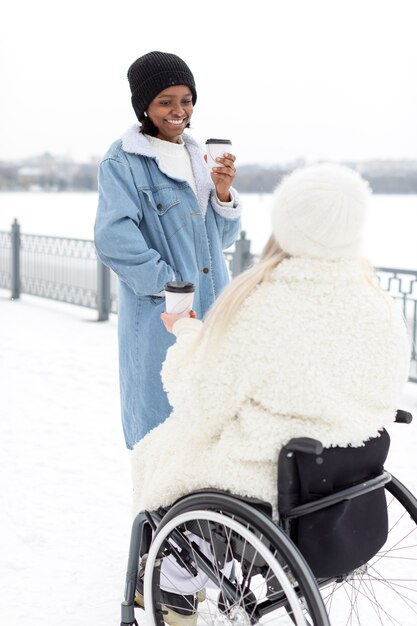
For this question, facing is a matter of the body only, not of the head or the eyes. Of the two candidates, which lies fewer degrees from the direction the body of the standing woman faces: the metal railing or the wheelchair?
the wheelchair

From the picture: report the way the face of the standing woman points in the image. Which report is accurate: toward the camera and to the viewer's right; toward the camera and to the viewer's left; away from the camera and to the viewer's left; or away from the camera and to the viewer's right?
toward the camera and to the viewer's right

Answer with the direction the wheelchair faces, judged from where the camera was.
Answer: facing away from the viewer and to the left of the viewer

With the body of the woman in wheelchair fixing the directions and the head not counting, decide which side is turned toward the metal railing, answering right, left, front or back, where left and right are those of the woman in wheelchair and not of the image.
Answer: front

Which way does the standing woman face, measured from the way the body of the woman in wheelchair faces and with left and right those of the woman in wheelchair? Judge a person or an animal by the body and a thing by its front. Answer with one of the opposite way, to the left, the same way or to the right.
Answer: the opposite way

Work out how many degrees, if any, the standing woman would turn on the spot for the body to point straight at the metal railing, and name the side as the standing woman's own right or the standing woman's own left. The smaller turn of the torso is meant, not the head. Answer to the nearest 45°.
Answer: approximately 135° to the standing woman's own left

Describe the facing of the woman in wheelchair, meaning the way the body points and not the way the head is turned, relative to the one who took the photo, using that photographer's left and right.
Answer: facing away from the viewer and to the left of the viewer

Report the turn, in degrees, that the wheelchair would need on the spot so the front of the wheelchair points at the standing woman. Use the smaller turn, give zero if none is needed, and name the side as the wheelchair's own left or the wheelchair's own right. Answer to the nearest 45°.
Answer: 0° — it already faces them

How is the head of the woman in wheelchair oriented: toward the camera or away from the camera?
away from the camera

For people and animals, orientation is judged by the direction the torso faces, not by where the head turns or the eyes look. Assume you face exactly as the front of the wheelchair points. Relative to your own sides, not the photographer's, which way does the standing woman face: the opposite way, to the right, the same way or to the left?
the opposite way

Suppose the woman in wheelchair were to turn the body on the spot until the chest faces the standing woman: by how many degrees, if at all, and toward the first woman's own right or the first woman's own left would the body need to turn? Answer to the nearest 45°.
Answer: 0° — they already face them

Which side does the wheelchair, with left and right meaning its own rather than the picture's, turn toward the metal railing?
front
